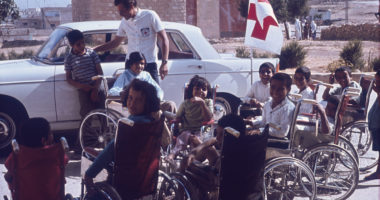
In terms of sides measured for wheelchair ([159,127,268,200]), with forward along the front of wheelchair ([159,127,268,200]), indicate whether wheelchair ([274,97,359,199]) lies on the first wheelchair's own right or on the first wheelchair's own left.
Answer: on the first wheelchair's own right

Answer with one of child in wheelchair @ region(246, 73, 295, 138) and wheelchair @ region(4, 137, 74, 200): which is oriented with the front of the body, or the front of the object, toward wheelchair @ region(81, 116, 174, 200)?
the child in wheelchair

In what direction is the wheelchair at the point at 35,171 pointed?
away from the camera

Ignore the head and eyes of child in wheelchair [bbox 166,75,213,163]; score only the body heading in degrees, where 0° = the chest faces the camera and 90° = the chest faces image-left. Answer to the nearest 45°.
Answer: approximately 45°

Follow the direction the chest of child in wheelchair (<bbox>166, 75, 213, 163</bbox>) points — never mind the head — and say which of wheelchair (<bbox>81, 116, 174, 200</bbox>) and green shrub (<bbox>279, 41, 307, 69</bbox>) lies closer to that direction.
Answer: the wheelchair

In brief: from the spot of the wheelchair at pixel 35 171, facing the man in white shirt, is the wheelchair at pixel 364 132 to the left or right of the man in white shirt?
right

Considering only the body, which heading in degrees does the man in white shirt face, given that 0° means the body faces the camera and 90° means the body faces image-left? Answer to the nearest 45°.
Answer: approximately 45°

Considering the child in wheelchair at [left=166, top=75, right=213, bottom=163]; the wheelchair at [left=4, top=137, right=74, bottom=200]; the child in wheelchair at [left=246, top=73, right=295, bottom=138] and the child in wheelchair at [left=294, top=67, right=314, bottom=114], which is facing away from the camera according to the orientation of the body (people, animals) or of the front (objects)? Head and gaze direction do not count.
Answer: the wheelchair

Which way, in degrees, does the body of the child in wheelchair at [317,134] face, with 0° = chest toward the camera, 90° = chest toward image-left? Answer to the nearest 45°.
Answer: approximately 90°

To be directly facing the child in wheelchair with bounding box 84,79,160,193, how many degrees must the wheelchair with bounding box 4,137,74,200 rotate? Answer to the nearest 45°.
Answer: approximately 90° to its right

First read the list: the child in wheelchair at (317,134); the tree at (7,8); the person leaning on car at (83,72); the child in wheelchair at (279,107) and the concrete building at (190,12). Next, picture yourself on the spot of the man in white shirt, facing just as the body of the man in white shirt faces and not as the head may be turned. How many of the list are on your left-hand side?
2
